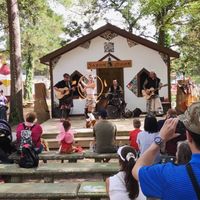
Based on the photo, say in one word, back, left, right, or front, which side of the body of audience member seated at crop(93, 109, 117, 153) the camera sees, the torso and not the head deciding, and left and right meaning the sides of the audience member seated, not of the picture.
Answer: back

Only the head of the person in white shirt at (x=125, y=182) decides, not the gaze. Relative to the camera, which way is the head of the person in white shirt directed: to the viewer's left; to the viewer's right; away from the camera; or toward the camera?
away from the camera

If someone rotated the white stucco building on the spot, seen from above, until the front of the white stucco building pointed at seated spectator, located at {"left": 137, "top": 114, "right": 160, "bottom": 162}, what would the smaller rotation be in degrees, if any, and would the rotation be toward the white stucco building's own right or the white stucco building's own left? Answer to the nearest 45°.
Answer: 0° — it already faces them

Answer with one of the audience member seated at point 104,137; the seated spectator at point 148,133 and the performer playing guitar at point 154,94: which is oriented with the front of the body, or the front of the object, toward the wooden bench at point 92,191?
the performer playing guitar

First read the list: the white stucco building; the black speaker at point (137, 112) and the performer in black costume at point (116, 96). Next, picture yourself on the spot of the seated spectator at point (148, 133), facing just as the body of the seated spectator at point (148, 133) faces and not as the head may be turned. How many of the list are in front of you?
3

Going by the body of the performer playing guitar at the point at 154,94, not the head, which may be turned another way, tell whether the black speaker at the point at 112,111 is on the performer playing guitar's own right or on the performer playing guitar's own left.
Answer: on the performer playing guitar's own right

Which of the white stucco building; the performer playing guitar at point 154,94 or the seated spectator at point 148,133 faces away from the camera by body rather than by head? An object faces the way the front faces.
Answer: the seated spectator

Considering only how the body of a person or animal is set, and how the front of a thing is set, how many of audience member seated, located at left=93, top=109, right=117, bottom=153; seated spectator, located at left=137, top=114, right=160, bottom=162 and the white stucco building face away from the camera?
2

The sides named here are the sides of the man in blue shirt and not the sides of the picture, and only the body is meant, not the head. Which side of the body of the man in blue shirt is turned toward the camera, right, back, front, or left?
back

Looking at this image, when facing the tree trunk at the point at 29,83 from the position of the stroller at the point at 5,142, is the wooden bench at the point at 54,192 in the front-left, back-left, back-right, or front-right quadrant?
back-right

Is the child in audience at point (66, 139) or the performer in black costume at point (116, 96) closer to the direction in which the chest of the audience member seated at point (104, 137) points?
the performer in black costume

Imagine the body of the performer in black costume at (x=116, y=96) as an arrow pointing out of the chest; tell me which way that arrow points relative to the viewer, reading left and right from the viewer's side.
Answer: facing the viewer

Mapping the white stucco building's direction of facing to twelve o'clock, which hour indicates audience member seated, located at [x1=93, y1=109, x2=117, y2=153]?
The audience member seated is roughly at 12 o'clock from the white stucco building.

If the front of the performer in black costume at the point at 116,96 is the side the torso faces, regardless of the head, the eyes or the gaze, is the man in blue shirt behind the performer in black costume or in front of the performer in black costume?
in front

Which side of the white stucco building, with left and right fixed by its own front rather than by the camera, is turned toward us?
front

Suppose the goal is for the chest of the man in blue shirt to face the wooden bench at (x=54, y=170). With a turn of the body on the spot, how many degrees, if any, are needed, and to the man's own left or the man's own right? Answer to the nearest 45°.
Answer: approximately 45° to the man's own left
